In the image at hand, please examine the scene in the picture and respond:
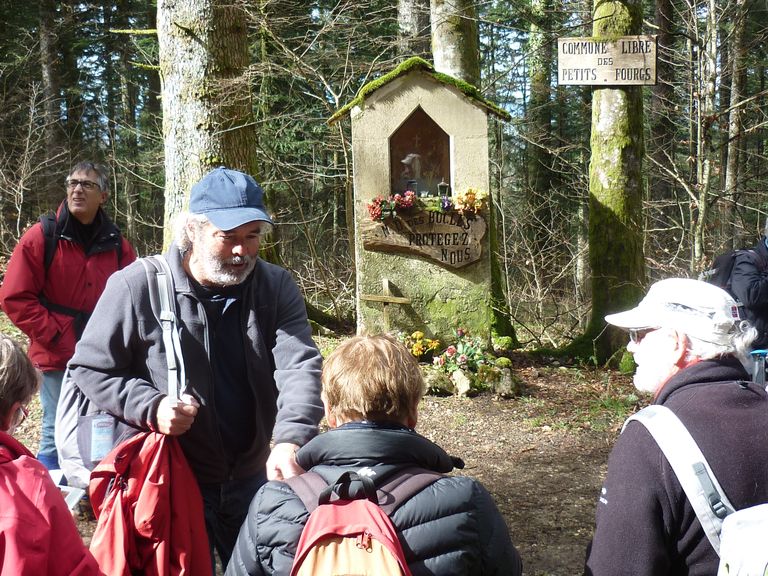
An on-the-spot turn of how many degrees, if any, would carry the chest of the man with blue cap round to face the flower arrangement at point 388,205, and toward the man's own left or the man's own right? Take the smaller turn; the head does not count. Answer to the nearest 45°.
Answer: approximately 135° to the man's own left

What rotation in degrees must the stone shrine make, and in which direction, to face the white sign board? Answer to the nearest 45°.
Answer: approximately 90° to its left

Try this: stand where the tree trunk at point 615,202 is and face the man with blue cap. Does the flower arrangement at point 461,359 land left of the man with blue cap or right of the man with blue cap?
right

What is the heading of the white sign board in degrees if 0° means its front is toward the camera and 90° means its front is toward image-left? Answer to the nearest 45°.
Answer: approximately 0°

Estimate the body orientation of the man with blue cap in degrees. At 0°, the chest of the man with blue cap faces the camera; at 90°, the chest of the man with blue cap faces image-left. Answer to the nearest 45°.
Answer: approximately 315°

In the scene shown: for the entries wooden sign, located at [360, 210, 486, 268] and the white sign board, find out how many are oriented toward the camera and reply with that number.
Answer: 2

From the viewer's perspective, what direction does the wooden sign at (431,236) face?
toward the camera

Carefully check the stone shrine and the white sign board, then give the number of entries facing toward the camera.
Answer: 2

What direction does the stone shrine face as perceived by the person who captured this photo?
facing the viewer

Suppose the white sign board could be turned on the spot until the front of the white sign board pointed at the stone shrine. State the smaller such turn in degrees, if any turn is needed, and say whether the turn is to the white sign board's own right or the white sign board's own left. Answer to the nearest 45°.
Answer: approximately 90° to the white sign board's own right

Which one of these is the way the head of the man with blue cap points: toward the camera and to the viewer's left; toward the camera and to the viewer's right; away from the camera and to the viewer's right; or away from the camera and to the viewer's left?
toward the camera and to the viewer's right

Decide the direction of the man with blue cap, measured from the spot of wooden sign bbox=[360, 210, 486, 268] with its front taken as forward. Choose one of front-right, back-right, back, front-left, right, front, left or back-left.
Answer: front
